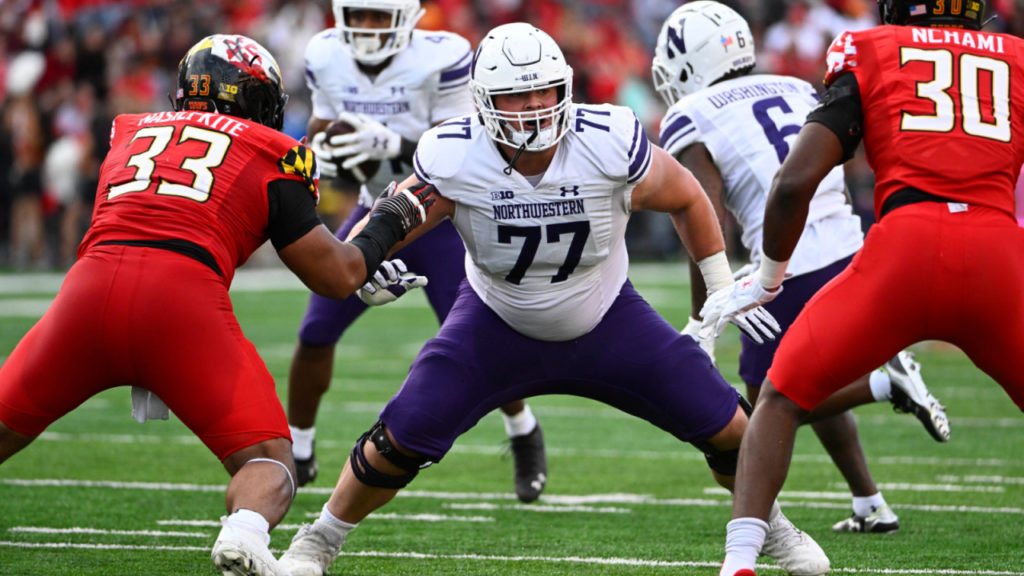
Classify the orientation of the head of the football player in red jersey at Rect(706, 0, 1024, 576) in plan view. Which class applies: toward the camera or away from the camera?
away from the camera

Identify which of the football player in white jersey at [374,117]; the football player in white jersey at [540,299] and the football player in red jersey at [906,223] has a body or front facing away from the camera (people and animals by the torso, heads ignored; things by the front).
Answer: the football player in red jersey

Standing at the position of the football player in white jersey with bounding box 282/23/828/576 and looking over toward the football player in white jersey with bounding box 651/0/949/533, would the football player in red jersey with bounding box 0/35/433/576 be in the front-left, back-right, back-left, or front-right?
back-left

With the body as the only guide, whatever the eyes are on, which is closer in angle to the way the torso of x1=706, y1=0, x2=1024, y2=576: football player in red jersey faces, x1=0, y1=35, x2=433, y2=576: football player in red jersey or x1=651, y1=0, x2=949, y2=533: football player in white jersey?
the football player in white jersey

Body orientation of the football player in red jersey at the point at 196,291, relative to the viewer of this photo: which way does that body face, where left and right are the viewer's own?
facing away from the viewer and to the right of the viewer

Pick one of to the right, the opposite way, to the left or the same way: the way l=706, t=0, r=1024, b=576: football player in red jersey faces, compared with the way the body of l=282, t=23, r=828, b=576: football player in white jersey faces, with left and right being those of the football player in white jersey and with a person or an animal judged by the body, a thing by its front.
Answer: the opposite way

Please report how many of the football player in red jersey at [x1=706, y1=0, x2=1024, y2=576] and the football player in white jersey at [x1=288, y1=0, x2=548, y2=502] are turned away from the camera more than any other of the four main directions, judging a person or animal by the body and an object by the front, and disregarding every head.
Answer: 1

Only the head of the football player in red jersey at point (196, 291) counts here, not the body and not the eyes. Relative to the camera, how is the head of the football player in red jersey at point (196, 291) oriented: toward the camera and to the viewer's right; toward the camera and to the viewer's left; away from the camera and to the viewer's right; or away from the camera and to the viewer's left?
away from the camera and to the viewer's right

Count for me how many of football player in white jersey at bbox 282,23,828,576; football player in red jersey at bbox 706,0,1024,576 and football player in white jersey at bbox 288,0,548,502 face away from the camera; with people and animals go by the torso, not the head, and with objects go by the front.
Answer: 1

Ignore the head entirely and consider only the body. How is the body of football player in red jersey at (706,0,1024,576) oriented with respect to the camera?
away from the camera

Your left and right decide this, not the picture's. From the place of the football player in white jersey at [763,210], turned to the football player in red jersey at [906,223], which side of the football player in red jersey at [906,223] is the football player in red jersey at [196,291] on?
right

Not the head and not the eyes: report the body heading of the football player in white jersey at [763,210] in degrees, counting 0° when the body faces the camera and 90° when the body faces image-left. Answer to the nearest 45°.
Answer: approximately 135°

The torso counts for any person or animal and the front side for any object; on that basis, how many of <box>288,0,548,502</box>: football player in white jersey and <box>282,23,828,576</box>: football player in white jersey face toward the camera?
2
